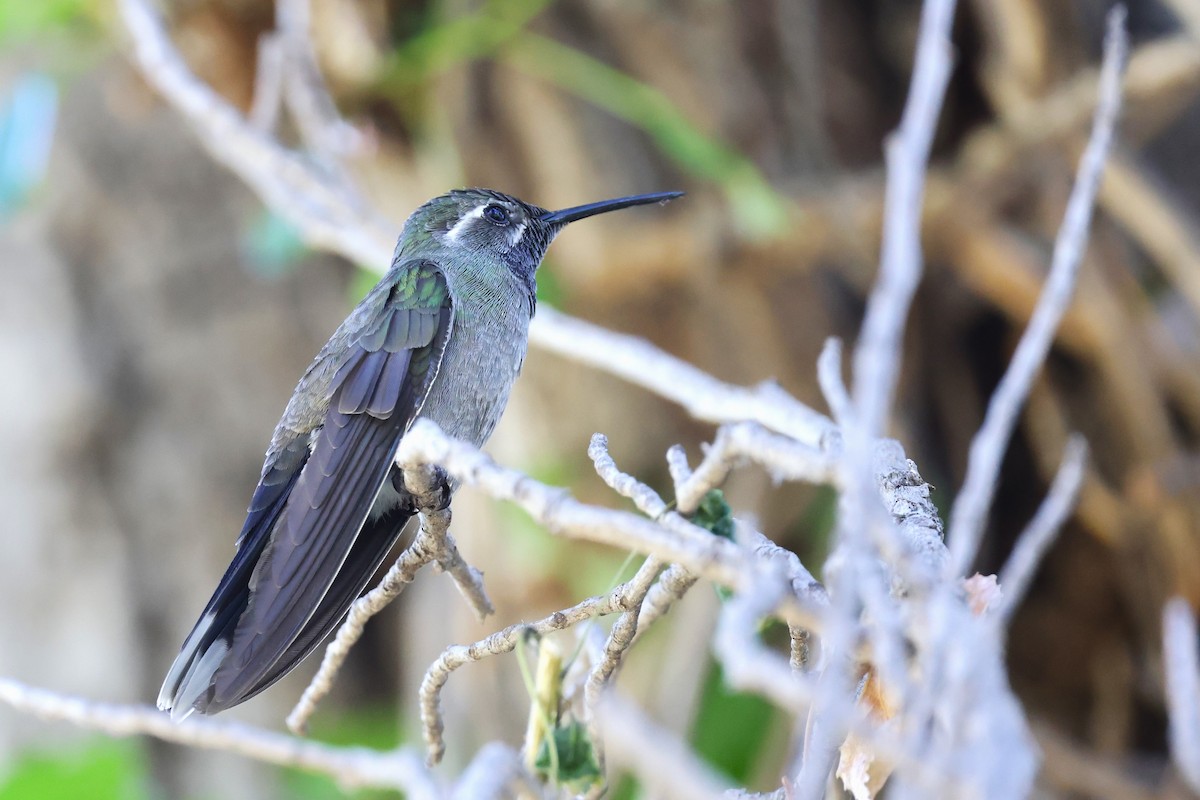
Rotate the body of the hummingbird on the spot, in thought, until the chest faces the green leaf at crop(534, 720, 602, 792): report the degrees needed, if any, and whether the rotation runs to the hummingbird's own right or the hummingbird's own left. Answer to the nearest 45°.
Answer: approximately 90° to the hummingbird's own right

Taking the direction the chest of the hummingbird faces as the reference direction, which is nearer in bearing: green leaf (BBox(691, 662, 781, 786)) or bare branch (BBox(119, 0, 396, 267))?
the green leaf

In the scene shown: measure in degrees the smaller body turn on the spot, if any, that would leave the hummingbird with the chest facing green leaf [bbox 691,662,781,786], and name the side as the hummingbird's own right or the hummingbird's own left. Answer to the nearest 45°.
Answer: approximately 45° to the hummingbird's own left

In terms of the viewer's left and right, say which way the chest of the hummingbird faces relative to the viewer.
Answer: facing to the right of the viewer

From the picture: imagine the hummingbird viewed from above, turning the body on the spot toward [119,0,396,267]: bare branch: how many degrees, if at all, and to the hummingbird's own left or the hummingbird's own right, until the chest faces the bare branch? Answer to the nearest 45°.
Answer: approximately 135° to the hummingbird's own left
